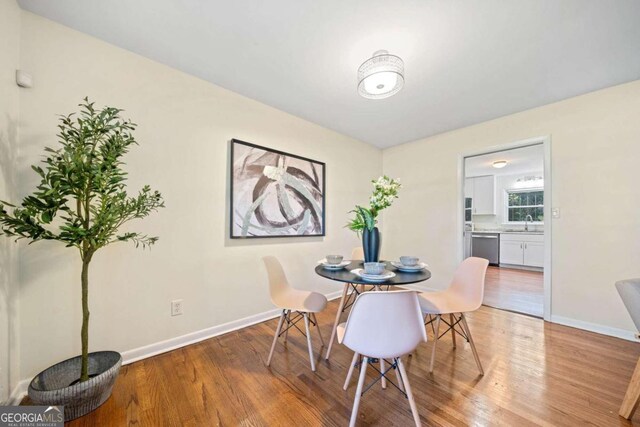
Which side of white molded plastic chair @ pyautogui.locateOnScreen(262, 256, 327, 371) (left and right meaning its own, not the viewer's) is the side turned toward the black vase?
front

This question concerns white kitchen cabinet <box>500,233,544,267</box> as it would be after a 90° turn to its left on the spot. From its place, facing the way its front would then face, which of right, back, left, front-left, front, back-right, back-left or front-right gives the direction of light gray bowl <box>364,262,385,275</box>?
right

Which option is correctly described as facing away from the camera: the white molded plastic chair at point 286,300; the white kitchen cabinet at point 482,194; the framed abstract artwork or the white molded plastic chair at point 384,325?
the white molded plastic chair at point 384,325

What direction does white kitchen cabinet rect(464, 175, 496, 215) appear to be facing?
toward the camera

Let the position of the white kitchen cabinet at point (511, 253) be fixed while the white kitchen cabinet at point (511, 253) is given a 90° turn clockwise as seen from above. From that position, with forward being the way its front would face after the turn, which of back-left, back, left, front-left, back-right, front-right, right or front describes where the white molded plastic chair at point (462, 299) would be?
left

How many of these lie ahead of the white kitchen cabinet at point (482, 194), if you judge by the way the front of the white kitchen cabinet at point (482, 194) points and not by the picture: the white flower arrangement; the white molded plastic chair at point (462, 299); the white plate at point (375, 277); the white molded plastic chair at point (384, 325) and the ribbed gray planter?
5

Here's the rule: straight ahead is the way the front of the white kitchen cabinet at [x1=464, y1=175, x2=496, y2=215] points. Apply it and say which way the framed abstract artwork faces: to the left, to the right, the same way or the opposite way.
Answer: to the left

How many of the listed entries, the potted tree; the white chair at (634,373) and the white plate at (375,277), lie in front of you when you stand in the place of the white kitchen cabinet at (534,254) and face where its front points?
3

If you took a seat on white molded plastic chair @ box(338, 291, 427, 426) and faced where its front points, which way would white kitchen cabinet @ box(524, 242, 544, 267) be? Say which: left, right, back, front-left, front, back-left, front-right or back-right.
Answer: front-right

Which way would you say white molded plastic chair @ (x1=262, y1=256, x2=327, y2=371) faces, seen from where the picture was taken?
facing to the right of the viewer

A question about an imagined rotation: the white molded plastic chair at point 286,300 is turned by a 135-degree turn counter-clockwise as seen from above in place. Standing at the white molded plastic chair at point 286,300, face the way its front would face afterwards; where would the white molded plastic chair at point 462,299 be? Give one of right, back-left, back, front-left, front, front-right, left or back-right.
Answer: back-right

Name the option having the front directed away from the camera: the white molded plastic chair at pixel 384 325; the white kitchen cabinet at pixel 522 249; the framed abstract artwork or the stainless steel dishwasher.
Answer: the white molded plastic chair

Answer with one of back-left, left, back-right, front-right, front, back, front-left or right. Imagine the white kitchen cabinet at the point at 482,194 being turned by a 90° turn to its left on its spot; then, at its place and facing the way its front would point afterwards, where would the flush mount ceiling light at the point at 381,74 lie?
right

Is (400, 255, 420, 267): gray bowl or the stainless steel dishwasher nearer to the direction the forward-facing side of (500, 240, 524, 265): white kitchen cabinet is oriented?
the gray bowl

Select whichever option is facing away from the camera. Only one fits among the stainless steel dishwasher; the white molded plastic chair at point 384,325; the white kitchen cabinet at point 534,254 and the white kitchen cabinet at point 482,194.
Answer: the white molded plastic chair

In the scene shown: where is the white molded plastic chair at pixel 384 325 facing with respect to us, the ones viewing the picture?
facing away from the viewer

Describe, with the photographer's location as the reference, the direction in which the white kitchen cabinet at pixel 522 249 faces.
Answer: facing the viewer
